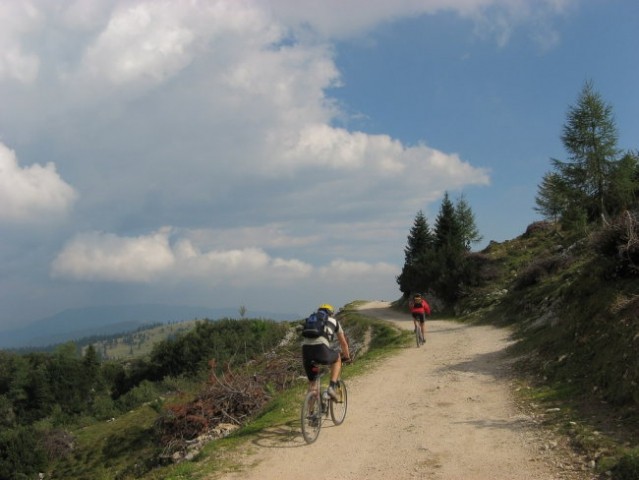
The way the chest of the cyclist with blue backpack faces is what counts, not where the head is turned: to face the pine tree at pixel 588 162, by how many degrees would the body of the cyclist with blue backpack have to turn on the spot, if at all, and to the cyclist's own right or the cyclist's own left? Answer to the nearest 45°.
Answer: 0° — they already face it

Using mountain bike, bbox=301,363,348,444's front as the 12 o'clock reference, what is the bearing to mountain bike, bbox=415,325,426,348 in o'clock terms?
mountain bike, bbox=415,325,426,348 is roughly at 11 o'clock from mountain bike, bbox=301,363,348,444.

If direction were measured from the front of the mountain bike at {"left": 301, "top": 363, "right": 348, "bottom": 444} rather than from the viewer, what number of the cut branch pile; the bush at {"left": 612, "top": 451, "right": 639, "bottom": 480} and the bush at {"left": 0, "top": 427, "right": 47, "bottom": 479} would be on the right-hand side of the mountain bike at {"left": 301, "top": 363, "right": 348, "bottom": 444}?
1

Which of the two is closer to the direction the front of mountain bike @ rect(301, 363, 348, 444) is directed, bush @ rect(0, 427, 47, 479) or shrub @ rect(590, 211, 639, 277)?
the shrub

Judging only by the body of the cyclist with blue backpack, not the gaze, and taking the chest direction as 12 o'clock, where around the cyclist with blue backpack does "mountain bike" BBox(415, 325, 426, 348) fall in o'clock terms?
The mountain bike is roughly at 11 o'clock from the cyclist with blue backpack.

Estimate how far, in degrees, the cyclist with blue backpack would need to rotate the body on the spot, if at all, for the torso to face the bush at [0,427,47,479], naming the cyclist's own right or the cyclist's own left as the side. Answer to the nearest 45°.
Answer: approximately 90° to the cyclist's own left

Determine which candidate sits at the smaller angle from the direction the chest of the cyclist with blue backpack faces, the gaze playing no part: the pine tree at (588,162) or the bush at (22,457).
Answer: the pine tree

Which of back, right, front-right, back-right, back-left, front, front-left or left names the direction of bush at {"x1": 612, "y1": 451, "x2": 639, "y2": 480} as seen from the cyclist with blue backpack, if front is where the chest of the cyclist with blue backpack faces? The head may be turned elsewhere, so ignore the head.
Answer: right

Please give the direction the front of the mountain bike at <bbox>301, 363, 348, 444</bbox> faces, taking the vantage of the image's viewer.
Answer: facing away from the viewer and to the right of the viewer

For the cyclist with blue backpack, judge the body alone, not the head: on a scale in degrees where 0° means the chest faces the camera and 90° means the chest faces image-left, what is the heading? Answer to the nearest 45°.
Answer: approximately 225°

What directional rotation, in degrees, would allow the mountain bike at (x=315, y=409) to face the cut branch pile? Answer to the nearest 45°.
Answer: approximately 90° to its left
